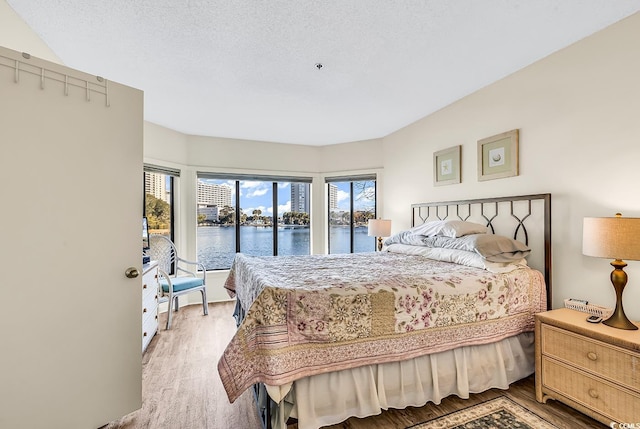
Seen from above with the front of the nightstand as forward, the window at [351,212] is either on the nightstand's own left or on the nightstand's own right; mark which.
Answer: on the nightstand's own right

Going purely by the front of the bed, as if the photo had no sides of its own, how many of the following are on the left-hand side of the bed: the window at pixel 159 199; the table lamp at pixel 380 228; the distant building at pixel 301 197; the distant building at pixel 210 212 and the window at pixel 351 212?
0

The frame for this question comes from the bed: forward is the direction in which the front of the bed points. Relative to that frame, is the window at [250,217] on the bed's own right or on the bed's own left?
on the bed's own right

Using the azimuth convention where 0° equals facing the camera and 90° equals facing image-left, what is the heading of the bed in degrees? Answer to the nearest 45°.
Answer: approximately 45°

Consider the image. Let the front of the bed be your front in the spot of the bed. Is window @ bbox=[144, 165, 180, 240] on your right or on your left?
on your right

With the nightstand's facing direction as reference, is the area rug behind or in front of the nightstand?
in front

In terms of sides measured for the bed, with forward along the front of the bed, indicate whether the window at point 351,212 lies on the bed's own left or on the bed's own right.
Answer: on the bed's own right

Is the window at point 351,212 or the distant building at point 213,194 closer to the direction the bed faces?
the distant building

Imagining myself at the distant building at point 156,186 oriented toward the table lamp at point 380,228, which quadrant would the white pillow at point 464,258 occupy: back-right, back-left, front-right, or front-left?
front-right

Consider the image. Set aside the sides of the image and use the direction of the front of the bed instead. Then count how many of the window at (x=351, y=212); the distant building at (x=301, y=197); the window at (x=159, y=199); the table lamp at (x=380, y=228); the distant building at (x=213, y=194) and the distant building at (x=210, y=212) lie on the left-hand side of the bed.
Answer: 0

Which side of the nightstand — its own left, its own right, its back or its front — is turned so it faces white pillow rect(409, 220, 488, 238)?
right

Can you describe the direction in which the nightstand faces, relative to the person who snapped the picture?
facing the viewer and to the left of the viewer

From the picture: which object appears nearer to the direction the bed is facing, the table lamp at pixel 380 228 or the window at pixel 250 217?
the window
